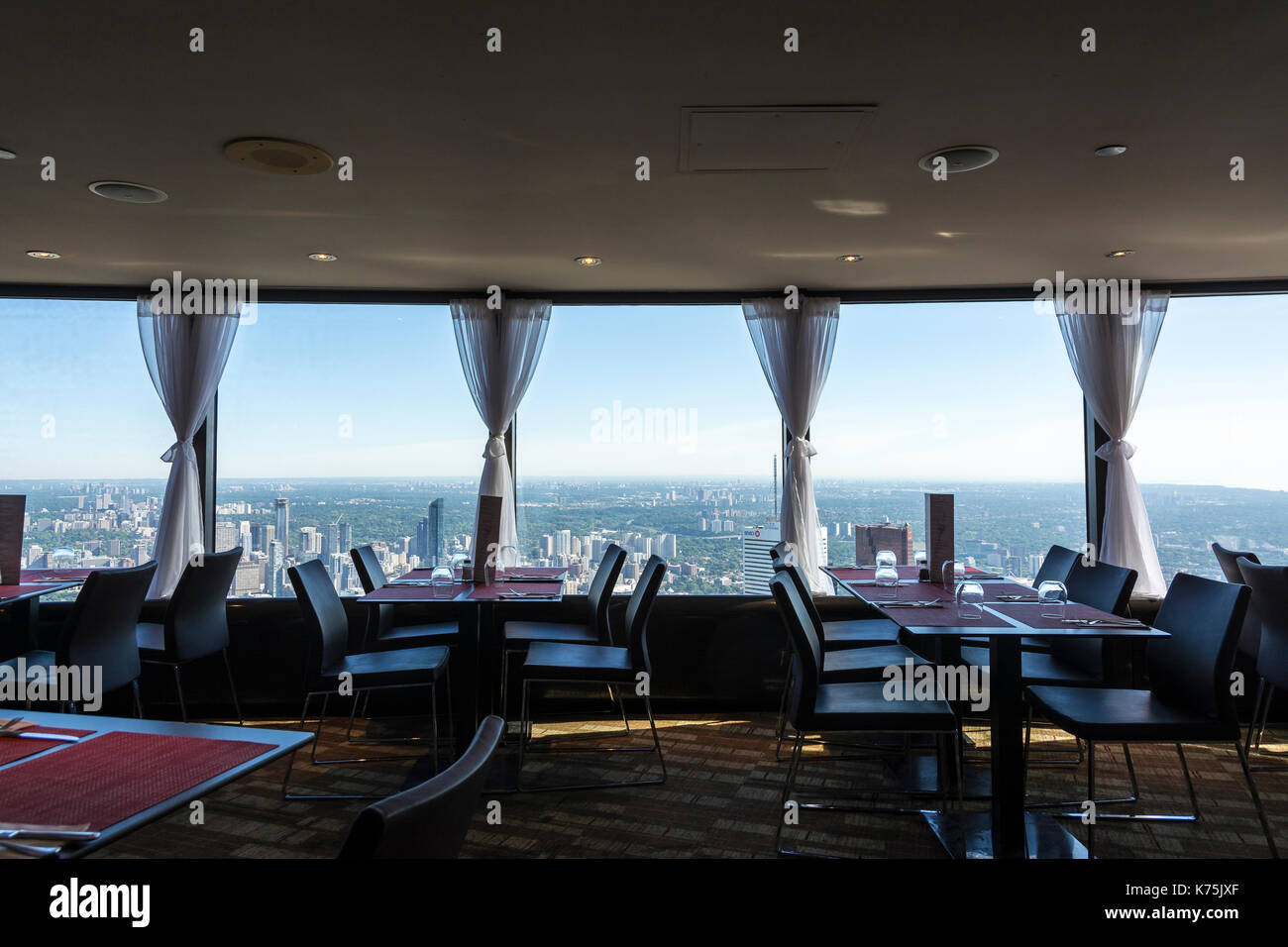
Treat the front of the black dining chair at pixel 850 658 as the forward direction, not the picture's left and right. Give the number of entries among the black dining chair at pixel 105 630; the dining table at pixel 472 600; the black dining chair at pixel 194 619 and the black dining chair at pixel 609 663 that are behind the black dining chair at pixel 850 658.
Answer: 4

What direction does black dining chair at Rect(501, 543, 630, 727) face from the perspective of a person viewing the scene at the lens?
facing to the left of the viewer

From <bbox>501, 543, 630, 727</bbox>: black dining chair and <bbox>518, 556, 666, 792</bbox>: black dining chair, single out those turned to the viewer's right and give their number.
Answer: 0

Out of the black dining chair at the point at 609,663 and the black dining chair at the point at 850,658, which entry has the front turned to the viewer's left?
the black dining chair at the point at 609,663

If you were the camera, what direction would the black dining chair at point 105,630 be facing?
facing away from the viewer and to the left of the viewer

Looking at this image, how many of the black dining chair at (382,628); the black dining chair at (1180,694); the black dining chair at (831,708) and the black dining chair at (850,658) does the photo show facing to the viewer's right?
3

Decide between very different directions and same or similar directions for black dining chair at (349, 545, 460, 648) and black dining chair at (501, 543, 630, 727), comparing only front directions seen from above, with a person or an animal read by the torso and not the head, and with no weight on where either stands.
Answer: very different directions

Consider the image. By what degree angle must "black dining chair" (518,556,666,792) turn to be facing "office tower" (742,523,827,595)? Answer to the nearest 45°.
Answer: approximately 135° to its right

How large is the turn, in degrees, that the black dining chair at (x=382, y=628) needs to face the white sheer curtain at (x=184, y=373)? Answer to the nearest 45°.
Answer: approximately 135° to its left

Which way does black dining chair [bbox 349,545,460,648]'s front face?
to the viewer's right

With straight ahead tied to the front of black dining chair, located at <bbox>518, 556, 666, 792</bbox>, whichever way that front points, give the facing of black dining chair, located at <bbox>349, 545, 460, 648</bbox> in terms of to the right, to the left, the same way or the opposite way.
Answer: the opposite way

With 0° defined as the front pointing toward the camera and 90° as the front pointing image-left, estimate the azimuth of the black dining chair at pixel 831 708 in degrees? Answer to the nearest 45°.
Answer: approximately 270°

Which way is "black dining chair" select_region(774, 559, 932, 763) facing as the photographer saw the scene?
facing to the right of the viewer

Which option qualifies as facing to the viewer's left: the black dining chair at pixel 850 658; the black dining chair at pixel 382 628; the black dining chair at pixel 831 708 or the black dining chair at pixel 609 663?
the black dining chair at pixel 609 663

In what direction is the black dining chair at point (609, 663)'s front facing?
to the viewer's left
